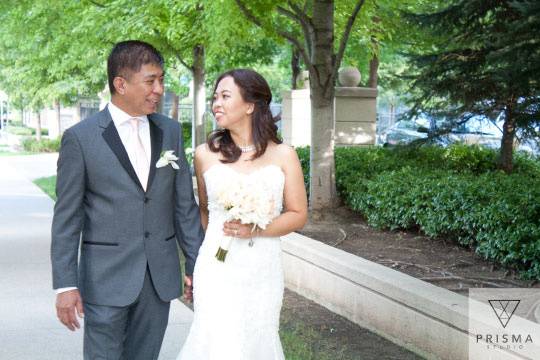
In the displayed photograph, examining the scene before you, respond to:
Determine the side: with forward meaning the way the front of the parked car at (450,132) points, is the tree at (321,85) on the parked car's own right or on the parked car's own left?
on the parked car's own left

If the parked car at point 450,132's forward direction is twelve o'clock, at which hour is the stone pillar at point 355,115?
The stone pillar is roughly at 10 o'clock from the parked car.

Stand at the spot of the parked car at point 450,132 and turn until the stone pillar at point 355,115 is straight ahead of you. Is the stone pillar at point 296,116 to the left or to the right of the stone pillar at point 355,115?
right

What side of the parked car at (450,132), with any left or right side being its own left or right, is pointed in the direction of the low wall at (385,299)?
left

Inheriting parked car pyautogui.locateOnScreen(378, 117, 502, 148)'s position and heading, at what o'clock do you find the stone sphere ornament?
The stone sphere ornament is roughly at 10 o'clock from the parked car.

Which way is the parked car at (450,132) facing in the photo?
to the viewer's left

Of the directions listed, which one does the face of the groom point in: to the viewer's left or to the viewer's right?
to the viewer's right

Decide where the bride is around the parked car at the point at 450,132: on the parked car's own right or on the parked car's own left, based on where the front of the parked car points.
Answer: on the parked car's own left

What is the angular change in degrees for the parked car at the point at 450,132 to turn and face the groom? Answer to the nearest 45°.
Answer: approximately 90° to its left
